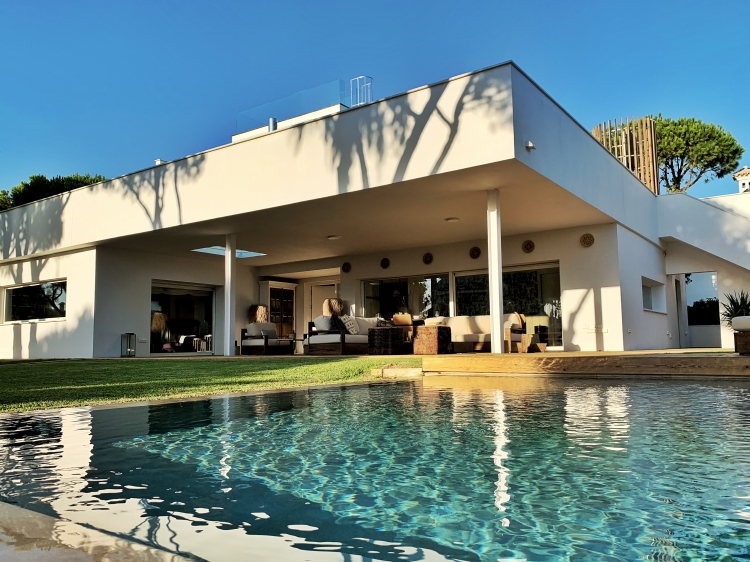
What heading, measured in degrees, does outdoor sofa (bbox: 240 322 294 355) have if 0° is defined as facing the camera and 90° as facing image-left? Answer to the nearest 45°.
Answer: approximately 315°

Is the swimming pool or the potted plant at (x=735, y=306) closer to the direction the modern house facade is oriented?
the swimming pool

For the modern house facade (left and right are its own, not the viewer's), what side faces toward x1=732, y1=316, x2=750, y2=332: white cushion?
left

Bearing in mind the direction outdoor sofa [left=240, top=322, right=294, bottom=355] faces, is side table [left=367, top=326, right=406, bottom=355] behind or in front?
in front

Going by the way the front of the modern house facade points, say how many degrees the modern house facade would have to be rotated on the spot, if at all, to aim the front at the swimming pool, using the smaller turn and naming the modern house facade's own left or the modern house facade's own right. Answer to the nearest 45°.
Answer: approximately 45° to the modern house facade's own left
